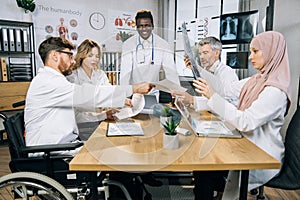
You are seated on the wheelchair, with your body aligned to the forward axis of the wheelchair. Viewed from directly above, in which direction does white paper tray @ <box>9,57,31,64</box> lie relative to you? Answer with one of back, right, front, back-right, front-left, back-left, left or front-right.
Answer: left

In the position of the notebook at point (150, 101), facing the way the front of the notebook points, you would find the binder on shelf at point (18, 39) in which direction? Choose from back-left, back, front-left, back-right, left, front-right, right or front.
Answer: right

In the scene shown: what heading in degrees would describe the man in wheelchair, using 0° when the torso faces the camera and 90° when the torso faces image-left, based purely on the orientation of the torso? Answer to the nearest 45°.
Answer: approximately 270°

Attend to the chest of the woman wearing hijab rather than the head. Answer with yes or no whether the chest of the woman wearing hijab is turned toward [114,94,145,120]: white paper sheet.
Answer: yes

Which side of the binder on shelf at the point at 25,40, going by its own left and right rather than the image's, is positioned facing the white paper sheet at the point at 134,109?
front

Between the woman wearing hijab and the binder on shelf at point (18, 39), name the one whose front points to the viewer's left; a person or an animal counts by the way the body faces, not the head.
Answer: the woman wearing hijab

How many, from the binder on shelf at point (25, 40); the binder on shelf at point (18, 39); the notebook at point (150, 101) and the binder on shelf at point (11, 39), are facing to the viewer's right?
0

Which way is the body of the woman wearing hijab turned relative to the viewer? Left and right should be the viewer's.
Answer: facing to the left of the viewer

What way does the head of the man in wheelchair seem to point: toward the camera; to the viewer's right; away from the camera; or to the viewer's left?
to the viewer's right

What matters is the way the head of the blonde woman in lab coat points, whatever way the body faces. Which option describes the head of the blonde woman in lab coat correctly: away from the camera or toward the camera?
toward the camera

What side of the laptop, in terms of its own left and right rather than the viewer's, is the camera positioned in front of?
right

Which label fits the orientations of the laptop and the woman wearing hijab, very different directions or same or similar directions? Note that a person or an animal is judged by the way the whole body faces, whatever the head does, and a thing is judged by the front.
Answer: very different directions

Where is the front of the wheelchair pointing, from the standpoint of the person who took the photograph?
facing to the right of the viewer

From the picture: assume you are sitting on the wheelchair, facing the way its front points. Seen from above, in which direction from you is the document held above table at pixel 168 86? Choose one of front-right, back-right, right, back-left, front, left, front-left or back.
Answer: front

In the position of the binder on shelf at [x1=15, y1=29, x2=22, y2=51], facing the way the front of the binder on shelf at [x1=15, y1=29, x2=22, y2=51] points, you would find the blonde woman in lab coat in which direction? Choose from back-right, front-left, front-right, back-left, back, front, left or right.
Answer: front
